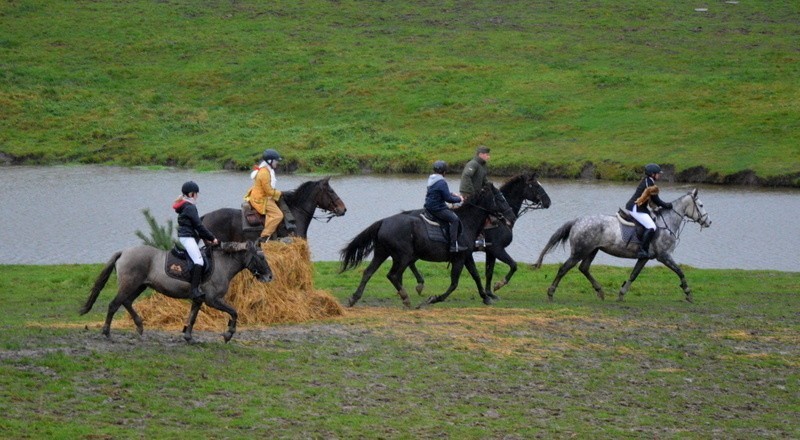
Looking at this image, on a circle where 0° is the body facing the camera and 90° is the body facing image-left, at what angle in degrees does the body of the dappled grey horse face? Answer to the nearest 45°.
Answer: approximately 270°

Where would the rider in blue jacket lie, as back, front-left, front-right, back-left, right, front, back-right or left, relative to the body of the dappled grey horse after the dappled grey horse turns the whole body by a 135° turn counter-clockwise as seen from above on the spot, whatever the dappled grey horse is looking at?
left

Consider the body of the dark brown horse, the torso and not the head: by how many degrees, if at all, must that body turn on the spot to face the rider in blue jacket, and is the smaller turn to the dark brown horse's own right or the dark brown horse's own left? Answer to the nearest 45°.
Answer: approximately 45° to the dark brown horse's own right

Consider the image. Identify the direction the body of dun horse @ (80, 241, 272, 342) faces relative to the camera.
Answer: to the viewer's right

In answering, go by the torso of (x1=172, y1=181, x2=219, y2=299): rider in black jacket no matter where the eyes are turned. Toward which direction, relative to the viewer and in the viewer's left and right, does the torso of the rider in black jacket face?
facing to the right of the viewer

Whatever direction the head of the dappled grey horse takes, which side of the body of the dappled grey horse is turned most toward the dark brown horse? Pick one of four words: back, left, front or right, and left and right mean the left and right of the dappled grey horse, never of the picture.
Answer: back

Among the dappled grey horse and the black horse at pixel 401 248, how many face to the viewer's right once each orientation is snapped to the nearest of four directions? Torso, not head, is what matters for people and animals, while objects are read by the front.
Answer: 2

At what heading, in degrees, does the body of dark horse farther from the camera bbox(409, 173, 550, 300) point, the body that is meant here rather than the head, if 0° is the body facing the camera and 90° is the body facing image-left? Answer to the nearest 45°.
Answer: approximately 270°

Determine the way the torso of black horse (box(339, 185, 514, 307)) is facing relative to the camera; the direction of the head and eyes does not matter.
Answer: to the viewer's right

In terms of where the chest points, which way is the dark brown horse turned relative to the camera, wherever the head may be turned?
to the viewer's right
